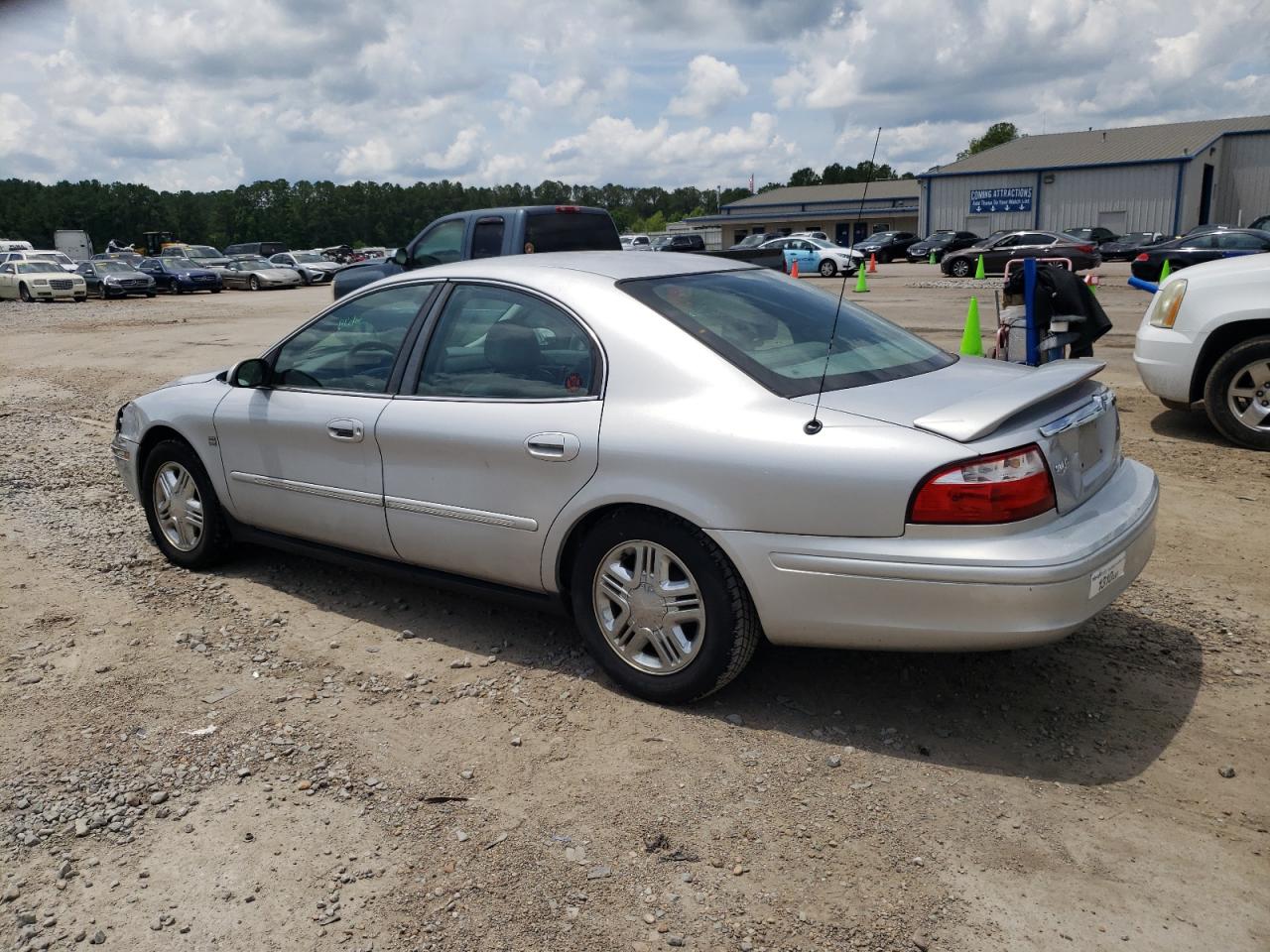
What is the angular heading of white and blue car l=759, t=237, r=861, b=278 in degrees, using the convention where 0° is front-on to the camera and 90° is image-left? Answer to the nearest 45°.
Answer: approximately 315°

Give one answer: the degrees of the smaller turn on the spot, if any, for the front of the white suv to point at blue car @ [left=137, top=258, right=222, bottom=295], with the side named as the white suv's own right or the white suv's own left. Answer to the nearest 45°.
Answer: approximately 45° to the white suv's own right

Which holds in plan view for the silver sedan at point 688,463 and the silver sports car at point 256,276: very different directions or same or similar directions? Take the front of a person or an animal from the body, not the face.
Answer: very different directions

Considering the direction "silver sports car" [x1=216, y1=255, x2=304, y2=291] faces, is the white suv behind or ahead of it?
ahead

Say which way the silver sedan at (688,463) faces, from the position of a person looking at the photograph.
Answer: facing away from the viewer and to the left of the viewer

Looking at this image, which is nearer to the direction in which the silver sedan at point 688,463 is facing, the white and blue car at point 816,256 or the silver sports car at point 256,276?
the silver sports car

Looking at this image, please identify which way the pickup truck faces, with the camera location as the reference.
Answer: facing away from the viewer and to the left of the viewer

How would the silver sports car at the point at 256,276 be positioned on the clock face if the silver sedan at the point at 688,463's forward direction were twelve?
the silver sports car at the point at 256,276 is roughly at 1 o'clock from the silver sedan at the point at 688,463.
